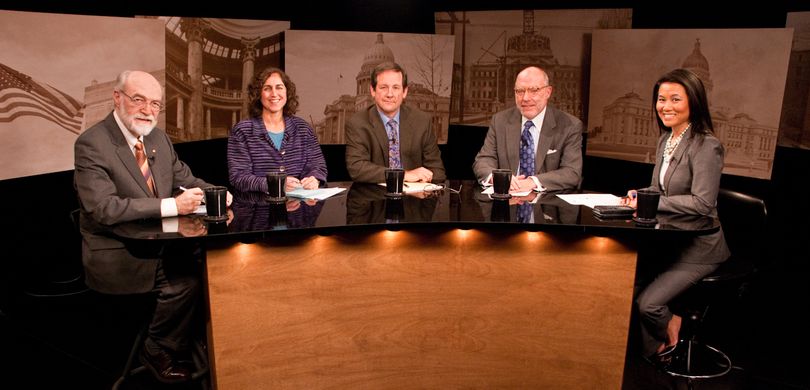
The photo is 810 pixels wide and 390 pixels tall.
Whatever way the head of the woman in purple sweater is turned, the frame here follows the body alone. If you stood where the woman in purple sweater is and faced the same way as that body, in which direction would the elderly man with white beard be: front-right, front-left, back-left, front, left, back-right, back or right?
front-right

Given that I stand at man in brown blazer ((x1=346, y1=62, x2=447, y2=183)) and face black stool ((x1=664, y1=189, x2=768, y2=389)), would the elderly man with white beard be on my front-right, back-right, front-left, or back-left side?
back-right

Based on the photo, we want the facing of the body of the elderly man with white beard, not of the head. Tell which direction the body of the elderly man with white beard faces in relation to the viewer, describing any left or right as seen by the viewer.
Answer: facing the viewer and to the right of the viewer

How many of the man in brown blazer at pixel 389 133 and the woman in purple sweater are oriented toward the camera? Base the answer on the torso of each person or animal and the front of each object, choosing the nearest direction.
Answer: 2

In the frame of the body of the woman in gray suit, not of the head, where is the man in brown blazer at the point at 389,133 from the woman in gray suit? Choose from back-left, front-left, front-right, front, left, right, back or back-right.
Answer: front-right

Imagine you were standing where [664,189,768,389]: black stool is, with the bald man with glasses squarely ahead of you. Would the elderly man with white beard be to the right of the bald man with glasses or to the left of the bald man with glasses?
left

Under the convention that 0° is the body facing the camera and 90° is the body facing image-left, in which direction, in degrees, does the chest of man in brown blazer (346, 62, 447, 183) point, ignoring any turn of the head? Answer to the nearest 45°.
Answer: approximately 0°

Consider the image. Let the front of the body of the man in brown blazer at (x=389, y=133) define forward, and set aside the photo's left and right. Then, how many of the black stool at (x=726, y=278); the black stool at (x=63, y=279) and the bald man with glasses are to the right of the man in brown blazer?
1

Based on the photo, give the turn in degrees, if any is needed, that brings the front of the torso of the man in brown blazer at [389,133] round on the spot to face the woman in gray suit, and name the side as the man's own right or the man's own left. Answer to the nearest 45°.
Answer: approximately 45° to the man's own left

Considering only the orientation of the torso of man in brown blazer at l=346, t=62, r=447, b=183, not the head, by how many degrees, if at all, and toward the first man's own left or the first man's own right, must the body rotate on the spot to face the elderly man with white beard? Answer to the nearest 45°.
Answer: approximately 45° to the first man's own right

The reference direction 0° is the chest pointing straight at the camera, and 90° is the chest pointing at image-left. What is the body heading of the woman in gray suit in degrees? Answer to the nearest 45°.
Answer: approximately 45°
